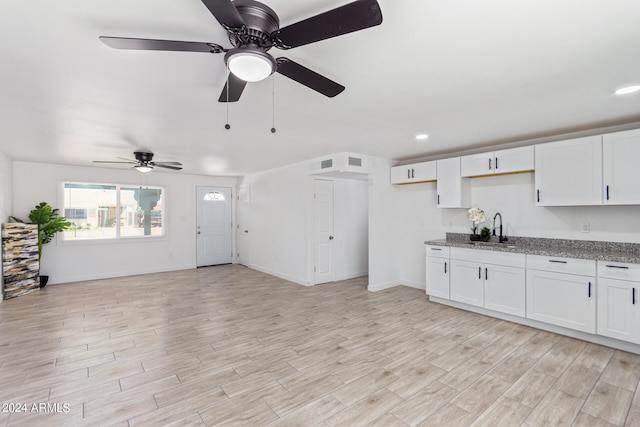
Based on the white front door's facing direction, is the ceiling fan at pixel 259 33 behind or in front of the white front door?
in front

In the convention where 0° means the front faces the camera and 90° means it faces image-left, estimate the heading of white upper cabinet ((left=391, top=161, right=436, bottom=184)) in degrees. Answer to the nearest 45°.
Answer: approximately 45°

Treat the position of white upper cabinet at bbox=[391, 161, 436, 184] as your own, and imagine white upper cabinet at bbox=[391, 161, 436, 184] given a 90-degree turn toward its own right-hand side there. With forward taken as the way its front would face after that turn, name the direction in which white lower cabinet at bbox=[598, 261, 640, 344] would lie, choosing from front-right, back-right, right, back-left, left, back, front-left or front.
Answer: back

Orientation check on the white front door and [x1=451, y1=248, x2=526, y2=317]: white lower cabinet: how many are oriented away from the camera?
0

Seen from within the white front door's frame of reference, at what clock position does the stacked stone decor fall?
The stacked stone decor is roughly at 2 o'clock from the white front door.

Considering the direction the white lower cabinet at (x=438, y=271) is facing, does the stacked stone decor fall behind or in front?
in front

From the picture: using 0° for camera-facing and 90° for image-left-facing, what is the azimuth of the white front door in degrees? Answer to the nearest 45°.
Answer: approximately 0°

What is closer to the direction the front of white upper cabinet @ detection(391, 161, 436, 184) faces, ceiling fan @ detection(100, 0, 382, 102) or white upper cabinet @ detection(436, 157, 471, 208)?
the ceiling fan

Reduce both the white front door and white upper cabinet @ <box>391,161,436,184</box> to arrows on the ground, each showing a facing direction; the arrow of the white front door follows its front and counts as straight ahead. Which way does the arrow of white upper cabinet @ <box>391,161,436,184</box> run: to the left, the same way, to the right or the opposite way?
to the right

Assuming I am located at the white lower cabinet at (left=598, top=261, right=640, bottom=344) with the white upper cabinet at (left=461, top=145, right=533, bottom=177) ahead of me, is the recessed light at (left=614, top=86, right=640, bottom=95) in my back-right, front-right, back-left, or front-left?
back-left

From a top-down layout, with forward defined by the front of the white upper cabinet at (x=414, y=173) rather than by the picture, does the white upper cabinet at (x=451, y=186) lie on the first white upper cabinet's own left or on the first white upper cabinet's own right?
on the first white upper cabinet's own left

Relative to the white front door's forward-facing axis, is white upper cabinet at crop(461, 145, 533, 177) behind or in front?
in front

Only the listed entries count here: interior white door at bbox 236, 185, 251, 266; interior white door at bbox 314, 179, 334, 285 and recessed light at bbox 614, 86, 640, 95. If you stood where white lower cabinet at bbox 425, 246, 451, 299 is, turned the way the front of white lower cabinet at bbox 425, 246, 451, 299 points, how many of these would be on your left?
1
